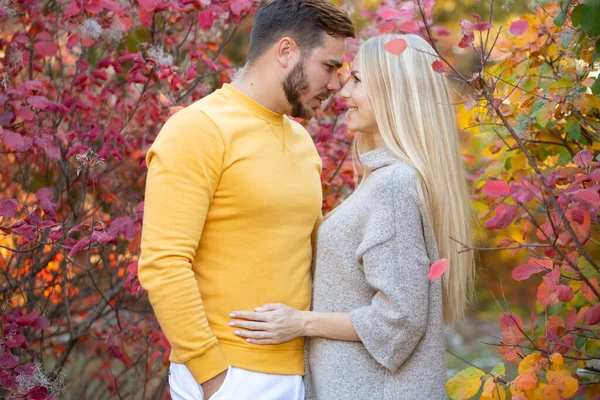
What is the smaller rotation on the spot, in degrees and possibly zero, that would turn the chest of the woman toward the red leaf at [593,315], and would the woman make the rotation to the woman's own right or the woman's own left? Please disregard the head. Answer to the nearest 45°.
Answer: approximately 135° to the woman's own left

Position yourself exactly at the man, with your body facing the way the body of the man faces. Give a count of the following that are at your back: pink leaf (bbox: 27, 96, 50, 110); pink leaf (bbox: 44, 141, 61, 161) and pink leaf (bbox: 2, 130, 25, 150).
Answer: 3

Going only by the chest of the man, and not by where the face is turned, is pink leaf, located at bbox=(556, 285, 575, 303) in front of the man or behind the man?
in front

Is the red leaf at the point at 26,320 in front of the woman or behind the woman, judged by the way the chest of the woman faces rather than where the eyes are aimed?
in front

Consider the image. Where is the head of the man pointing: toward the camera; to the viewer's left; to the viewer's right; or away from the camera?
to the viewer's right

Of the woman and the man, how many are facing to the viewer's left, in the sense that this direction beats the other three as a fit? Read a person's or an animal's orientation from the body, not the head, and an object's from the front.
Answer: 1

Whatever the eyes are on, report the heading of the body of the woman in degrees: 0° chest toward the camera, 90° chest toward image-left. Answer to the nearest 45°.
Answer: approximately 90°

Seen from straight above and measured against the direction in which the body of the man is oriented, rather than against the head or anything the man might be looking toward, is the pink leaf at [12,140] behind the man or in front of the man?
behind

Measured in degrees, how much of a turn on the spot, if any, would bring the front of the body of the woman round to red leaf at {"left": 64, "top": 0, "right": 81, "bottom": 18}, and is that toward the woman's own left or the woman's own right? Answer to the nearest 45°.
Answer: approximately 45° to the woman's own right

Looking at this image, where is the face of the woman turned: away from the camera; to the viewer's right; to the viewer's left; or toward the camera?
to the viewer's left
